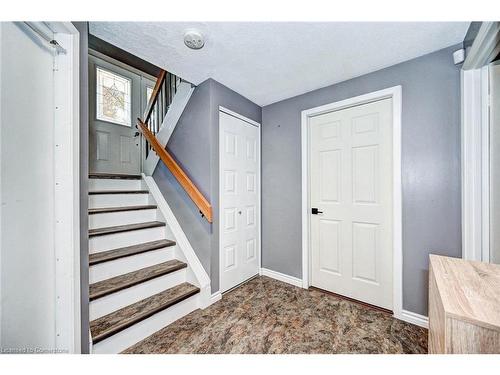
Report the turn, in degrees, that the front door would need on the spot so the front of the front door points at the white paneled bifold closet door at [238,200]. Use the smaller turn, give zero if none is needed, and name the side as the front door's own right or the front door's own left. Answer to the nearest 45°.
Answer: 0° — it already faces it

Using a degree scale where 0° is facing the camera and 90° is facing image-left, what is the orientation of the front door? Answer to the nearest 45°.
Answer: approximately 315°

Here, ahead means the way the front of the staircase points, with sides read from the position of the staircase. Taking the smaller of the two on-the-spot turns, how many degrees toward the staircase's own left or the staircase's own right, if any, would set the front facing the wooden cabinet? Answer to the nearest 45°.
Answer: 0° — it already faces it

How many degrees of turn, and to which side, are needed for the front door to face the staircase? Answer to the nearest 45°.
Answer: approximately 45° to its right

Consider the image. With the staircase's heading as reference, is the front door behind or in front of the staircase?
behind
